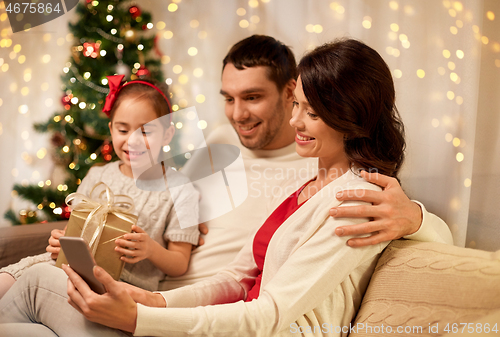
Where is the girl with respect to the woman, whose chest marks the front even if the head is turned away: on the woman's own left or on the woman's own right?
on the woman's own right

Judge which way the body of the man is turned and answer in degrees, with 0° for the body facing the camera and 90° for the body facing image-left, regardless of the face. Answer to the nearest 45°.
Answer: approximately 45°

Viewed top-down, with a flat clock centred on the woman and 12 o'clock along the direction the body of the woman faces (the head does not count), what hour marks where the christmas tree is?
The christmas tree is roughly at 2 o'clock from the woman.

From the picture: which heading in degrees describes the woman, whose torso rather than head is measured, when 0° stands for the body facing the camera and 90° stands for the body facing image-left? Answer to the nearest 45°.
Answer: approximately 90°
